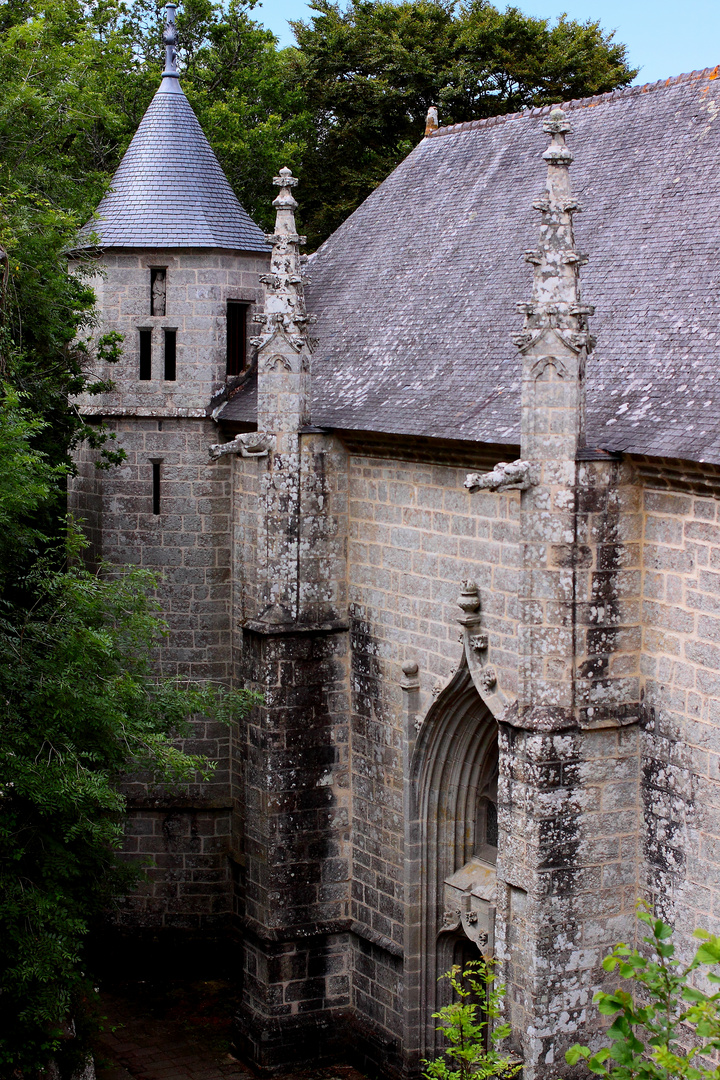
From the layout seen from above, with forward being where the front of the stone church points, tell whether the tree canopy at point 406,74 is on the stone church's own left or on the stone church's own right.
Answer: on the stone church's own right

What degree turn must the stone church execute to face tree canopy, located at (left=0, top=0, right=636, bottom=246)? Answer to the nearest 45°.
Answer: approximately 135° to its right

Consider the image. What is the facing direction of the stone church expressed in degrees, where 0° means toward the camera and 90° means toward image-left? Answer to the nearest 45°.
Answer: approximately 45°
